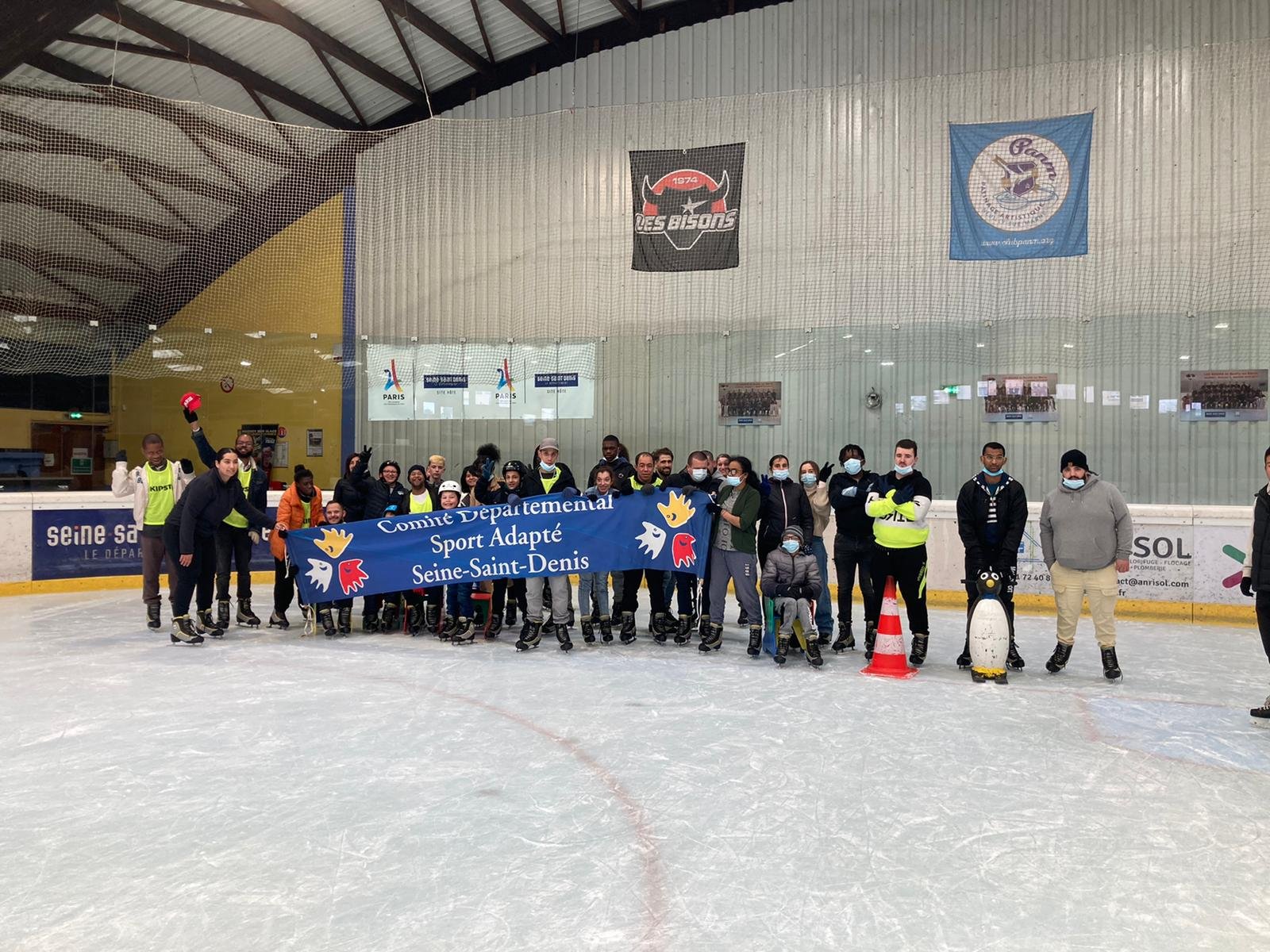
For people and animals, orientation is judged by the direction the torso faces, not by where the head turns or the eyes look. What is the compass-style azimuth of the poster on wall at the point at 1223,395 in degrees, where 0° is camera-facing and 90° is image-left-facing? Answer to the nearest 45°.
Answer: approximately 0°

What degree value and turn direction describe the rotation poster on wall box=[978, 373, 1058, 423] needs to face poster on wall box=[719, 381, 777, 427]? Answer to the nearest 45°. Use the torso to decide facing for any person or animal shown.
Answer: approximately 90° to its right

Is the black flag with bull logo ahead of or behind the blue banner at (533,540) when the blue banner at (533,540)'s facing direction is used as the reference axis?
behind

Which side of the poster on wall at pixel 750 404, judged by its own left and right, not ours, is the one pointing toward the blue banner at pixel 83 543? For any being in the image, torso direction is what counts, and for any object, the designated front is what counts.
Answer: right

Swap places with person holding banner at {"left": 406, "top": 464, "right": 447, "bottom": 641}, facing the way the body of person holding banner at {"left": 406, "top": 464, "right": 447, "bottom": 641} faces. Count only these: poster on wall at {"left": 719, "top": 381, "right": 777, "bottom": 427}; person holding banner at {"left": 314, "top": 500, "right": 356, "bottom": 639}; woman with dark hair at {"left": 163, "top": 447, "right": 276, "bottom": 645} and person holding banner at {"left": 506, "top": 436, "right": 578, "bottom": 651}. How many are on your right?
2

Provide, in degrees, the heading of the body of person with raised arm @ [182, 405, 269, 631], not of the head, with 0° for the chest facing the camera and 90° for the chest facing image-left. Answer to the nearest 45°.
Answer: approximately 0°

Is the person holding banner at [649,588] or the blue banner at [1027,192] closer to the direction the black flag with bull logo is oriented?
the person holding banner

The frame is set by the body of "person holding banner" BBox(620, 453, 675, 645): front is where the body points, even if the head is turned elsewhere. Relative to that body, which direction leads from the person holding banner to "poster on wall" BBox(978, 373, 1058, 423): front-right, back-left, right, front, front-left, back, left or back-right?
back-left

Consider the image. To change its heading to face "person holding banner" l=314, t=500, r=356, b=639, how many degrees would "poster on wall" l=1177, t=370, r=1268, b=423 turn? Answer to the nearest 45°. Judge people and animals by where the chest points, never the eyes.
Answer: approximately 45° to its right
